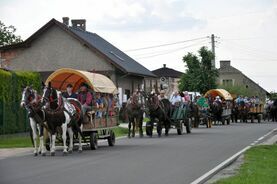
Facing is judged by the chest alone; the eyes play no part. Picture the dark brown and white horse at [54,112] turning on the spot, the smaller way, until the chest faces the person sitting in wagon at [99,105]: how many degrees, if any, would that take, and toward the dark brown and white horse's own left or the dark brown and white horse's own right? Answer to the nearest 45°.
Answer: approximately 180°

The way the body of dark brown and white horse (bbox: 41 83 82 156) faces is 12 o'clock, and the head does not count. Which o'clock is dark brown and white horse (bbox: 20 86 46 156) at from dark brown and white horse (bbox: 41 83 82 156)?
dark brown and white horse (bbox: 20 86 46 156) is roughly at 2 o'clock from dark brown and white horse (bbox: 41 83 82 156).

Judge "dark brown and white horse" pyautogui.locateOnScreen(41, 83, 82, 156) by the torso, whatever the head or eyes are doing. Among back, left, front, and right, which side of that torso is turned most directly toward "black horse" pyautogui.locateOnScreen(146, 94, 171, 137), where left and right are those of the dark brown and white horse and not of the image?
back

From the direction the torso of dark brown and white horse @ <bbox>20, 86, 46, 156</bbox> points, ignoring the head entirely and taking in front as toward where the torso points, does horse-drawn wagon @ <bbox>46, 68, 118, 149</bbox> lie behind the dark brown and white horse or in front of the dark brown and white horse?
behind

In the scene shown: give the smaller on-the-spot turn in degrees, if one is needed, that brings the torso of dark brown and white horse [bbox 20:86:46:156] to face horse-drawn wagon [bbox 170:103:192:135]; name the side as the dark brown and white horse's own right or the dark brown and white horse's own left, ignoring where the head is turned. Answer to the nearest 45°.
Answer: approximately 180°

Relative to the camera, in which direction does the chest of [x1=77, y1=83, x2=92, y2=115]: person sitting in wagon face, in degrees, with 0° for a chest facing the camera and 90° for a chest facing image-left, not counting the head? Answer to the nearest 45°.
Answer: approximately 45°

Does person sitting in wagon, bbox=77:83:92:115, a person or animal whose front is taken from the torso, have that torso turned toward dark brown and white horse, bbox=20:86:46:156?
yes

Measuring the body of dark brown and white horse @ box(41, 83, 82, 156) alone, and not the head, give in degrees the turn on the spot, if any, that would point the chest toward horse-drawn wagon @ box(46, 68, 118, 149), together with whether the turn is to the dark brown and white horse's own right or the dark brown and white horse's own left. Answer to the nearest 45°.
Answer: approximately 180°
